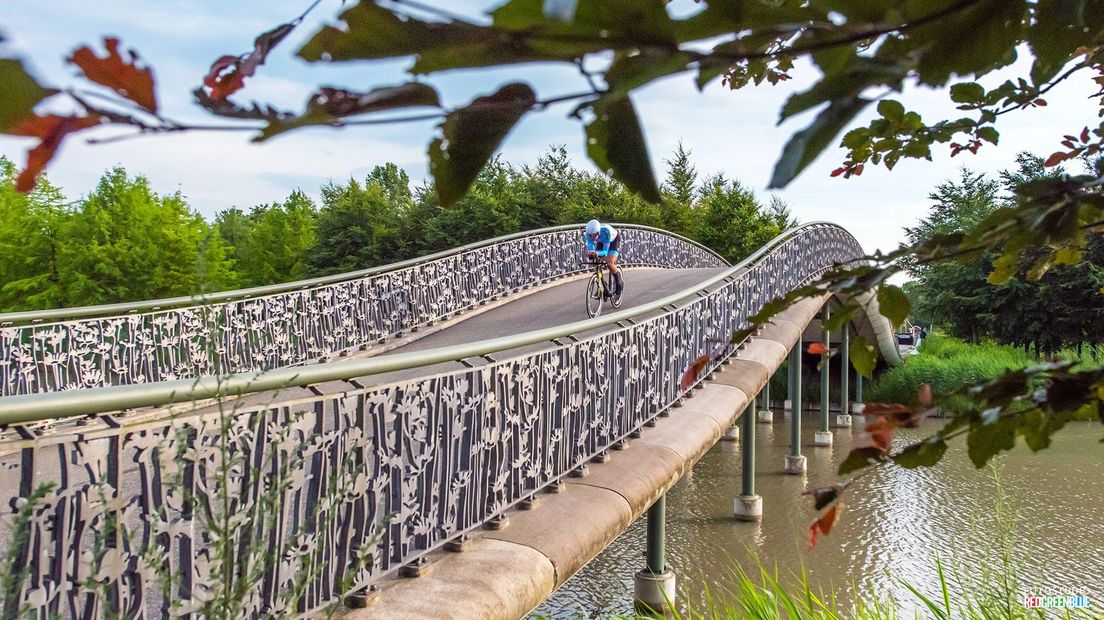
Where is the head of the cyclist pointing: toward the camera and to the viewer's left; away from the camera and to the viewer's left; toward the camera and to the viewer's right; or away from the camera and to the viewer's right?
toward the camera and to the viewer's left

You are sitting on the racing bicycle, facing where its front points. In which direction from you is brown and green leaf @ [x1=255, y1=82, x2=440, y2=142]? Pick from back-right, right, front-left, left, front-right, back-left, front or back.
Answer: front-left

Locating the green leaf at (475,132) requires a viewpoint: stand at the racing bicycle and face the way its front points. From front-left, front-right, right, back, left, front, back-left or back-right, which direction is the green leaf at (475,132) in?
front-left

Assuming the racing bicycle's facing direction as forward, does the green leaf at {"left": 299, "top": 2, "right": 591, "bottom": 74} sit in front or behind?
in front

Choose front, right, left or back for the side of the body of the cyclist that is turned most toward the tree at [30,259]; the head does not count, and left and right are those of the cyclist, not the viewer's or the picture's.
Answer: right

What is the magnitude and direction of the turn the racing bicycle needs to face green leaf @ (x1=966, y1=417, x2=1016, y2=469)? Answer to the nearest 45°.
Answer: approximately 45° to its left

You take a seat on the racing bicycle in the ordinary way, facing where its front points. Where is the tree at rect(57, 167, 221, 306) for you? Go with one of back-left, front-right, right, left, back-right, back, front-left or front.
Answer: right

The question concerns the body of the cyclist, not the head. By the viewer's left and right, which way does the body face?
facing the viewer and to the left of the viewer

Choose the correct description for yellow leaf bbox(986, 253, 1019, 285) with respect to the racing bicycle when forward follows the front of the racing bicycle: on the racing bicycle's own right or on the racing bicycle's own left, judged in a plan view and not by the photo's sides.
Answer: on the racing bicycle's own left

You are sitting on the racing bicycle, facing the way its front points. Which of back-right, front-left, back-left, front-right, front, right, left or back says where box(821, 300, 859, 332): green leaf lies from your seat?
front-left

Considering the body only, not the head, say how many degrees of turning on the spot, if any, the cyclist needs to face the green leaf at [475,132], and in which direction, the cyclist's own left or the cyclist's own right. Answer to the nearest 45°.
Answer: approximately 45° to the cyclist's own left

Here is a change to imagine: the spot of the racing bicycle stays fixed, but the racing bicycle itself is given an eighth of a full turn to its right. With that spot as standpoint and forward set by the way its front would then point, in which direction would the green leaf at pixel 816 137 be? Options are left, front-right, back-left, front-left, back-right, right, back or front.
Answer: left

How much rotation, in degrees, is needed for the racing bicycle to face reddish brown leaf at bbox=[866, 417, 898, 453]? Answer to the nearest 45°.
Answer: approximately 45° to its left

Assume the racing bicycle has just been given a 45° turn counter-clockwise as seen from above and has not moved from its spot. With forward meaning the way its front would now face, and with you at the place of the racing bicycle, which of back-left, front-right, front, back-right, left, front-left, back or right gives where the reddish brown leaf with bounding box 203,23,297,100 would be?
front
